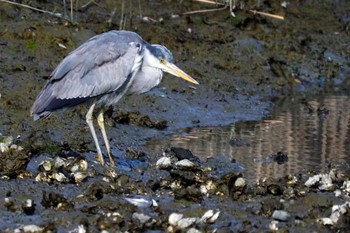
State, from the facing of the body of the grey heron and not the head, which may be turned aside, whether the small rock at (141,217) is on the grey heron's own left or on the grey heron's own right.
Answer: on the grey heron's own right

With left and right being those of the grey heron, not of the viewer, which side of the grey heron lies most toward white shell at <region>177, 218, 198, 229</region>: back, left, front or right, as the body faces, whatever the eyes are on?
right

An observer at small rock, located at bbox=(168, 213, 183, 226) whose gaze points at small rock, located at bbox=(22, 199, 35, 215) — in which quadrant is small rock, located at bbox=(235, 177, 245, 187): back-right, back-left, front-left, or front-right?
back-right

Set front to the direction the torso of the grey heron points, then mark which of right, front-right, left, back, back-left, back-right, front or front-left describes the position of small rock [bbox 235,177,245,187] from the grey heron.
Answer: front-right

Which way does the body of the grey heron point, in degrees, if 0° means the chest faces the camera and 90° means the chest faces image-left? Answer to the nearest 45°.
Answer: approximately 270°

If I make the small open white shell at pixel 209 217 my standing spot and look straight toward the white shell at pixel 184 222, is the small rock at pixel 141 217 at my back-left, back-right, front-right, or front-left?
front-right

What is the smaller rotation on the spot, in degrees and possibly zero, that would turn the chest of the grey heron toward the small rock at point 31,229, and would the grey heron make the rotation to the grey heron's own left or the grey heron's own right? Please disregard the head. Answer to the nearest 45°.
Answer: approximately 90° to the grey heron's own right

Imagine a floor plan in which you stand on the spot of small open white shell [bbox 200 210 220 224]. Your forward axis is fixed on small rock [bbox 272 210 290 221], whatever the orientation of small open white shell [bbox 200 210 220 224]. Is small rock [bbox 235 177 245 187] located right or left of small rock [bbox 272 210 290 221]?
left

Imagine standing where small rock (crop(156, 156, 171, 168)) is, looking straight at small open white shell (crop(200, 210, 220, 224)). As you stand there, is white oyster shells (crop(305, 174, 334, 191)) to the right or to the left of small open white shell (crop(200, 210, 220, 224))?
left

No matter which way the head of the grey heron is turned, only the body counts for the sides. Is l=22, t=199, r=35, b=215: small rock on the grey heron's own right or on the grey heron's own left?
on the grey heron's own right

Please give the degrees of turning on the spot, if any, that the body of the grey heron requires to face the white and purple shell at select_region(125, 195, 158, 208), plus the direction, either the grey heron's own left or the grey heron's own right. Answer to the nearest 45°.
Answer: approximately 90° to the grey heron's own right

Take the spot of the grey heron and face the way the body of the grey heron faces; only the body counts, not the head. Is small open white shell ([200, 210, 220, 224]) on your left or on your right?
on your right
